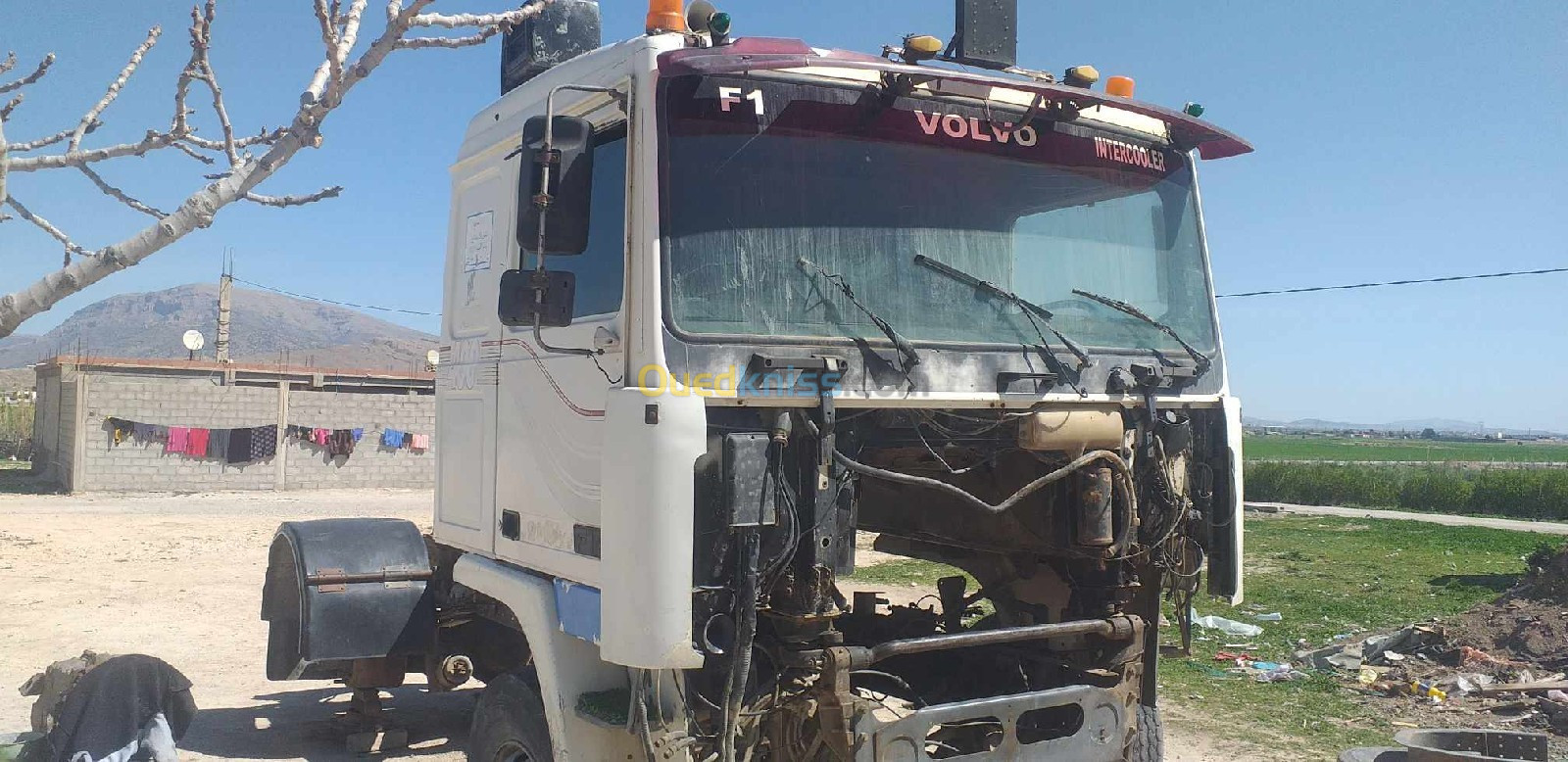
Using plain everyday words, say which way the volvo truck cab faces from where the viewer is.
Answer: facing the viewer and to the right of the viewer

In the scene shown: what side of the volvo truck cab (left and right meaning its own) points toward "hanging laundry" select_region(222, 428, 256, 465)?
back

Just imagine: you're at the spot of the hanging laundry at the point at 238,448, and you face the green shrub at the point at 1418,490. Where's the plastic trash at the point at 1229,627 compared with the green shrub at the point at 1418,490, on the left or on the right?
right

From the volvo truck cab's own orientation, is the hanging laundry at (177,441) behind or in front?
behind

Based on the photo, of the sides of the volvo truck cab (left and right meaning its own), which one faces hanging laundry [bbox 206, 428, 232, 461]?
back

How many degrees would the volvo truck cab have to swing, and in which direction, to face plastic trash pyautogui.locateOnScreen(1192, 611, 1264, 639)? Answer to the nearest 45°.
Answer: approximately 90° to its left

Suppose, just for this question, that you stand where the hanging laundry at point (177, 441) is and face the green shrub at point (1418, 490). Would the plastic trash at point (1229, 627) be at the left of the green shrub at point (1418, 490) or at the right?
right

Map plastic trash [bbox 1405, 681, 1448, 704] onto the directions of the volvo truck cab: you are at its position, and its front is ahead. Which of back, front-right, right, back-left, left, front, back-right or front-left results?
left

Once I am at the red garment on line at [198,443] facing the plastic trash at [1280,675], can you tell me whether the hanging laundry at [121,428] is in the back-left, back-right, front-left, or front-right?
back-right

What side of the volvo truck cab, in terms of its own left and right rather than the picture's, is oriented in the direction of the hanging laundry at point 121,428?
back

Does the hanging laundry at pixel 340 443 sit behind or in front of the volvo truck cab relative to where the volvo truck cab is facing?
behind

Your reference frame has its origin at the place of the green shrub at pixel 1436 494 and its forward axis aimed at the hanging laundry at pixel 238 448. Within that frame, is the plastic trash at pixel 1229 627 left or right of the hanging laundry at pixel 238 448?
left

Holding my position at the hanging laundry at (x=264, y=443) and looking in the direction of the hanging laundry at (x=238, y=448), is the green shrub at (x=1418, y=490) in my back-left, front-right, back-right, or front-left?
back-left

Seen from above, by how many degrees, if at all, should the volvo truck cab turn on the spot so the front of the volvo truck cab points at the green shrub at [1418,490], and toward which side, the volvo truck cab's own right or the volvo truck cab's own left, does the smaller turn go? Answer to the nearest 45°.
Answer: approximately 90° to the volvo truck cab's own left
